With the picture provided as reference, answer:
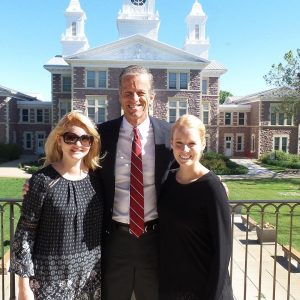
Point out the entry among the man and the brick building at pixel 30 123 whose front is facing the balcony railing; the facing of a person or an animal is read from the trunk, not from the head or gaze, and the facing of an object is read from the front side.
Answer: the brick building

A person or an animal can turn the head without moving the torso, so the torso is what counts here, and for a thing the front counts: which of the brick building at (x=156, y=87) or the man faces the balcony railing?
the brick building

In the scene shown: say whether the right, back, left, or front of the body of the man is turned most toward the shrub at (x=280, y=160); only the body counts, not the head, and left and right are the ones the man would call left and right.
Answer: back

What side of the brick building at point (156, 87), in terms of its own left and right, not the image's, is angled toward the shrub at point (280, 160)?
left

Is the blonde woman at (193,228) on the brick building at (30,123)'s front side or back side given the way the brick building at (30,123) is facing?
on the front side

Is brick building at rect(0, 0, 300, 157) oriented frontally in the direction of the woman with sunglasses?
yes

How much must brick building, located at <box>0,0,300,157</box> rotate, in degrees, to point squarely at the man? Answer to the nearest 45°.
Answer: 0° — it already faces them
